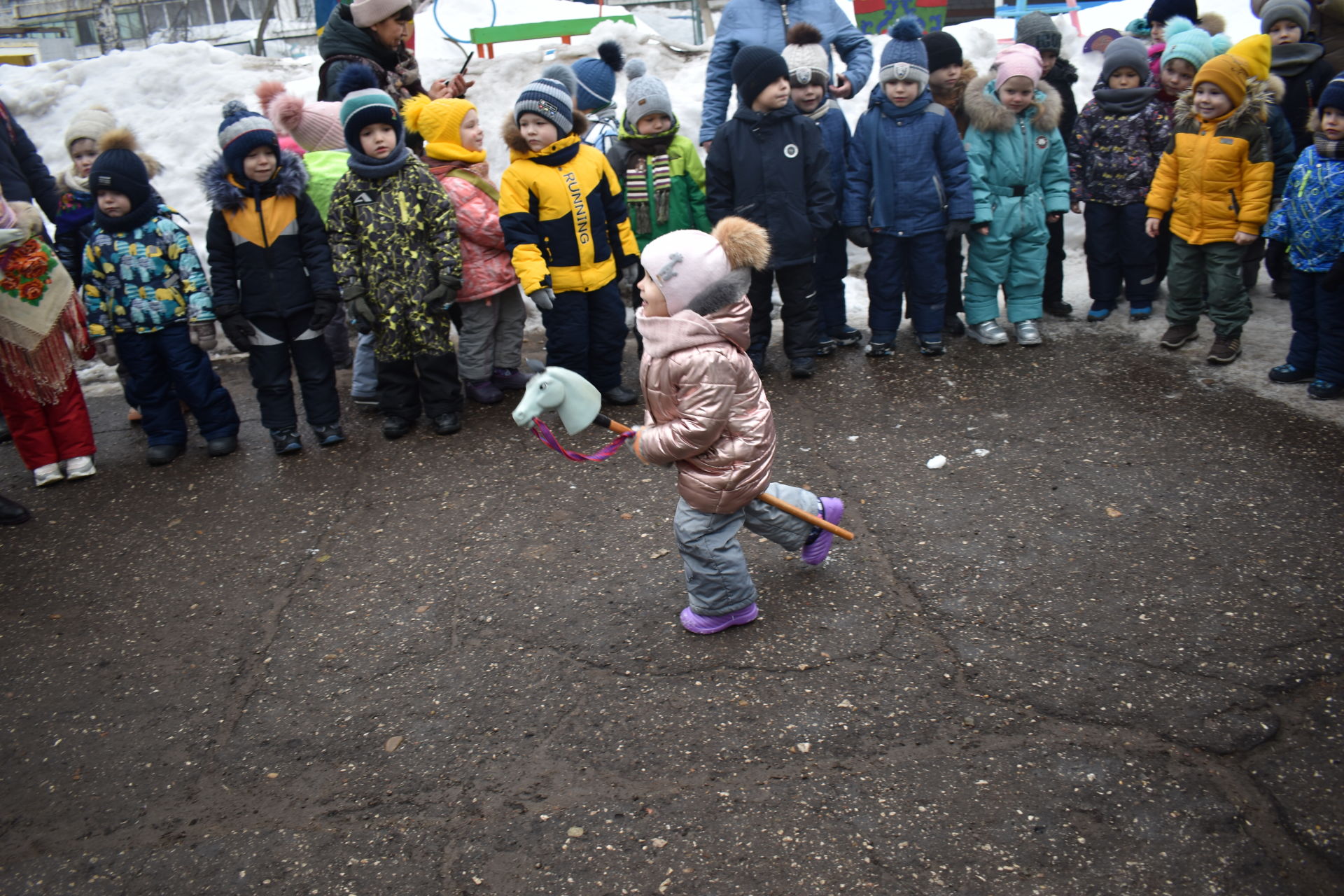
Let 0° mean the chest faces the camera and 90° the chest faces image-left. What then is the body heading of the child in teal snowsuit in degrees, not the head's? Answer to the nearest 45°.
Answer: approximately 0°

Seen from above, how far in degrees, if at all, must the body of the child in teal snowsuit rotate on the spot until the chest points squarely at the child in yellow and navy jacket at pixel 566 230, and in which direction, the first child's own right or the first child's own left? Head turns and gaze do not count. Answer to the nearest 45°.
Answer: approximately 45° to the first child's own right

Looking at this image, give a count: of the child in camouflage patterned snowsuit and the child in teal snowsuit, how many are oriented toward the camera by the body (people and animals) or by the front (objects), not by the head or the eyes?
2

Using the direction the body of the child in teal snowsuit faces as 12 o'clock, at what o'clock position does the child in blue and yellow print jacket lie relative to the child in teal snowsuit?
The child in blue and yellow print jacket is roughly at 2 o'clock from the child in teal snowsuit.

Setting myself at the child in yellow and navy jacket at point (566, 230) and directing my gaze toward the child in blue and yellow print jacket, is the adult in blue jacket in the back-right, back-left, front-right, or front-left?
back-right

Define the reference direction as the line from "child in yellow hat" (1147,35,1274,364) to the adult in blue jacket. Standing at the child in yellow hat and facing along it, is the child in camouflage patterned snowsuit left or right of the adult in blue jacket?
left

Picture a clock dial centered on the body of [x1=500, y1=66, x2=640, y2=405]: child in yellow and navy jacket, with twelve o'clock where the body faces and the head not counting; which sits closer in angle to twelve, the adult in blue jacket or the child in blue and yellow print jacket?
the child in blue and yellow print jacket

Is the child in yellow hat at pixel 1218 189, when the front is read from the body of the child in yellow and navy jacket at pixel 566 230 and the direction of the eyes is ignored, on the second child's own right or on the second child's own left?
on the second child's own left

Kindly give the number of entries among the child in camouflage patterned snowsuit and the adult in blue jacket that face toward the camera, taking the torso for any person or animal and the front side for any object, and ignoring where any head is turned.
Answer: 2

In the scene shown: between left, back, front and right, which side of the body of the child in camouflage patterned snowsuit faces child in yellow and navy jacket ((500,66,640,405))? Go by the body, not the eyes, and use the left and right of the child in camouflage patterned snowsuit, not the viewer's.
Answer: left
